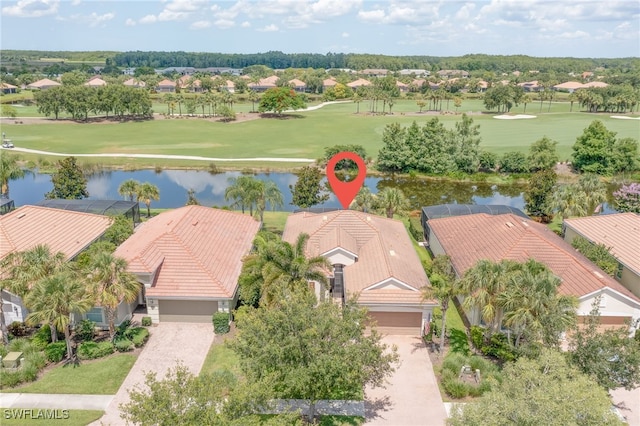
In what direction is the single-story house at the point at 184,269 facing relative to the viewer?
toward the camera

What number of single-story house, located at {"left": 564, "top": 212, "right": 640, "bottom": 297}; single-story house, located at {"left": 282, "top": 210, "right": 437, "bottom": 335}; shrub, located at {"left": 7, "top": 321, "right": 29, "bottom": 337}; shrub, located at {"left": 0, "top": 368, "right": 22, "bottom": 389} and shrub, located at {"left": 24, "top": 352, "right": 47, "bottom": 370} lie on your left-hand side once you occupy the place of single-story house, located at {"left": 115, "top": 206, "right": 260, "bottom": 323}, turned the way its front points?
2

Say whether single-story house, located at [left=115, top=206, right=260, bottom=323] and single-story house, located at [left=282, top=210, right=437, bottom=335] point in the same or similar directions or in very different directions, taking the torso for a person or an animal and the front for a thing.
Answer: same or similar directions

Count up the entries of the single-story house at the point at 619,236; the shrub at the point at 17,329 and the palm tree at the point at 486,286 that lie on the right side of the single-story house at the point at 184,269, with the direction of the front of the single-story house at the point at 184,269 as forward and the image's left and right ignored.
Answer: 1

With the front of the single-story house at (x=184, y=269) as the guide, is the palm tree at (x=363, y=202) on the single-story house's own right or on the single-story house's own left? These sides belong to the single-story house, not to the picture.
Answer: on the single-story house's own left

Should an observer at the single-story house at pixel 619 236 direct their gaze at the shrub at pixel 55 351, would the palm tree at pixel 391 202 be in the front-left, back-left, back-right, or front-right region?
front-right

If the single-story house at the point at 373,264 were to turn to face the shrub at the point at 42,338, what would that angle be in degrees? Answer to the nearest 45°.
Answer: approximately 45° to its right

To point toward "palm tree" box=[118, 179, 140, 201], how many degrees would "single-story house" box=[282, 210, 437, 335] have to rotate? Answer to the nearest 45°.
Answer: approximately 135° to its right

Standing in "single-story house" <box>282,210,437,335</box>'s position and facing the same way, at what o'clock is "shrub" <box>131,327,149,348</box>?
The shrub is roughly at 2 o'clock from the single-story house.

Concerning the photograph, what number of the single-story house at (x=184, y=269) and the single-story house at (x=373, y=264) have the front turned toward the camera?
2

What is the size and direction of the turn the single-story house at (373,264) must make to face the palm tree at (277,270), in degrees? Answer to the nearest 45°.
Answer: approximately 45° to its right

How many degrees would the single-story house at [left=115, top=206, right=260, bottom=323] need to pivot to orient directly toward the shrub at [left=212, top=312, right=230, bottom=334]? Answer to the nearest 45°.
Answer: approximately 45° to its left

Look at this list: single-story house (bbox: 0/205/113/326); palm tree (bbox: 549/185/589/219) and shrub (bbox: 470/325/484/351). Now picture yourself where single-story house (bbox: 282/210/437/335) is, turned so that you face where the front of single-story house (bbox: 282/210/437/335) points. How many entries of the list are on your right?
1

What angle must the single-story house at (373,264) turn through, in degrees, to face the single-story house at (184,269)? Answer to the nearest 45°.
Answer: approximately 90° to its right

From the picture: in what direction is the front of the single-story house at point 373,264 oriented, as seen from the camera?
facing the viewer
